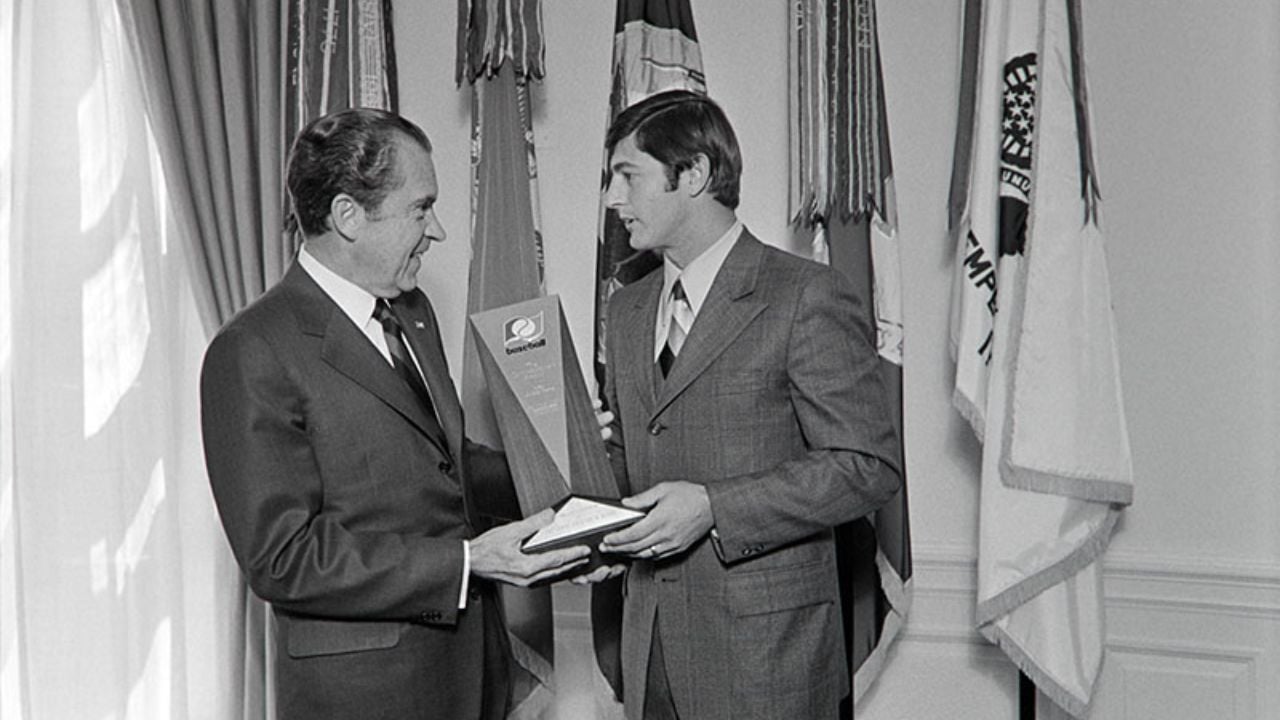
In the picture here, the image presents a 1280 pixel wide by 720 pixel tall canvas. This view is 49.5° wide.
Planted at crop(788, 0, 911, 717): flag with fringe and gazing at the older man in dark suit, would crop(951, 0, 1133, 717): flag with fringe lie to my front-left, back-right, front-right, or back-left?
back-left

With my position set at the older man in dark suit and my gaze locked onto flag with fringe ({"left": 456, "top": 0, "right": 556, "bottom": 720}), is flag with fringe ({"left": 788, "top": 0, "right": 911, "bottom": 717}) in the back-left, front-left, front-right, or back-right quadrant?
front-right

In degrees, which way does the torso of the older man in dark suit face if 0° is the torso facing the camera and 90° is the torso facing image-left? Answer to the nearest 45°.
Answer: approximately 315°

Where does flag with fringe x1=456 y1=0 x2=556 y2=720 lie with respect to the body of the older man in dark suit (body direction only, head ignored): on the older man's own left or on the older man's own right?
on the older man's own left

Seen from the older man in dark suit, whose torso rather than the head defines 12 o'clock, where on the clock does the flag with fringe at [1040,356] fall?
The flag with fringe is roughly at 10 o'clock from the older man in dark suit.

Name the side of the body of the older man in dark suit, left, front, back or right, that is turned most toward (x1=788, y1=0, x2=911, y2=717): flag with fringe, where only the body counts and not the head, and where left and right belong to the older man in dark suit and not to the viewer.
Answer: left

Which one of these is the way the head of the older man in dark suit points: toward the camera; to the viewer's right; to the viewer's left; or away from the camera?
to the viewer's right

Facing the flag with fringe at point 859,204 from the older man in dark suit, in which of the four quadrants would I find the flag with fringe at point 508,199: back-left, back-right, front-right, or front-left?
front-left

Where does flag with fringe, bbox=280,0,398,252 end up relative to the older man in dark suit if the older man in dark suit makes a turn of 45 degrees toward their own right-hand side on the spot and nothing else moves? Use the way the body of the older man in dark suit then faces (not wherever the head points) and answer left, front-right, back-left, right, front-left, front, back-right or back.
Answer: back
